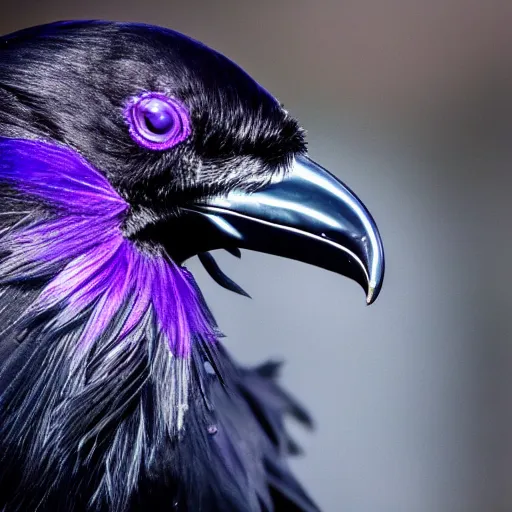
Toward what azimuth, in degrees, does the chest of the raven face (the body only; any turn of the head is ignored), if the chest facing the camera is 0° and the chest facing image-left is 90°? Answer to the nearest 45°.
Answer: approximately 270°
